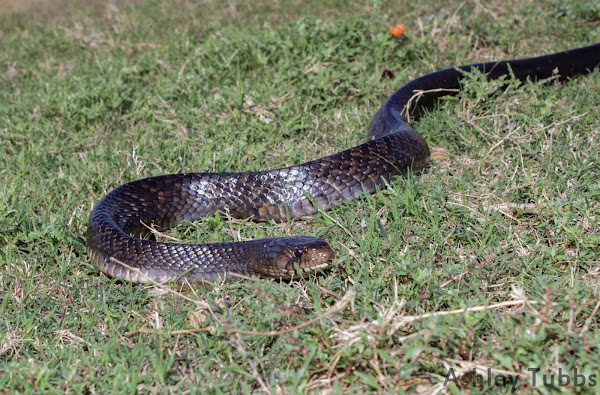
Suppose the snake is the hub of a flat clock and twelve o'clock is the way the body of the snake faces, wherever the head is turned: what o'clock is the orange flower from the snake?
The orange flower is roughly at 10 o'clock from the snake.

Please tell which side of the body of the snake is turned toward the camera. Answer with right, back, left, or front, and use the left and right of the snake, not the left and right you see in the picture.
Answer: right
